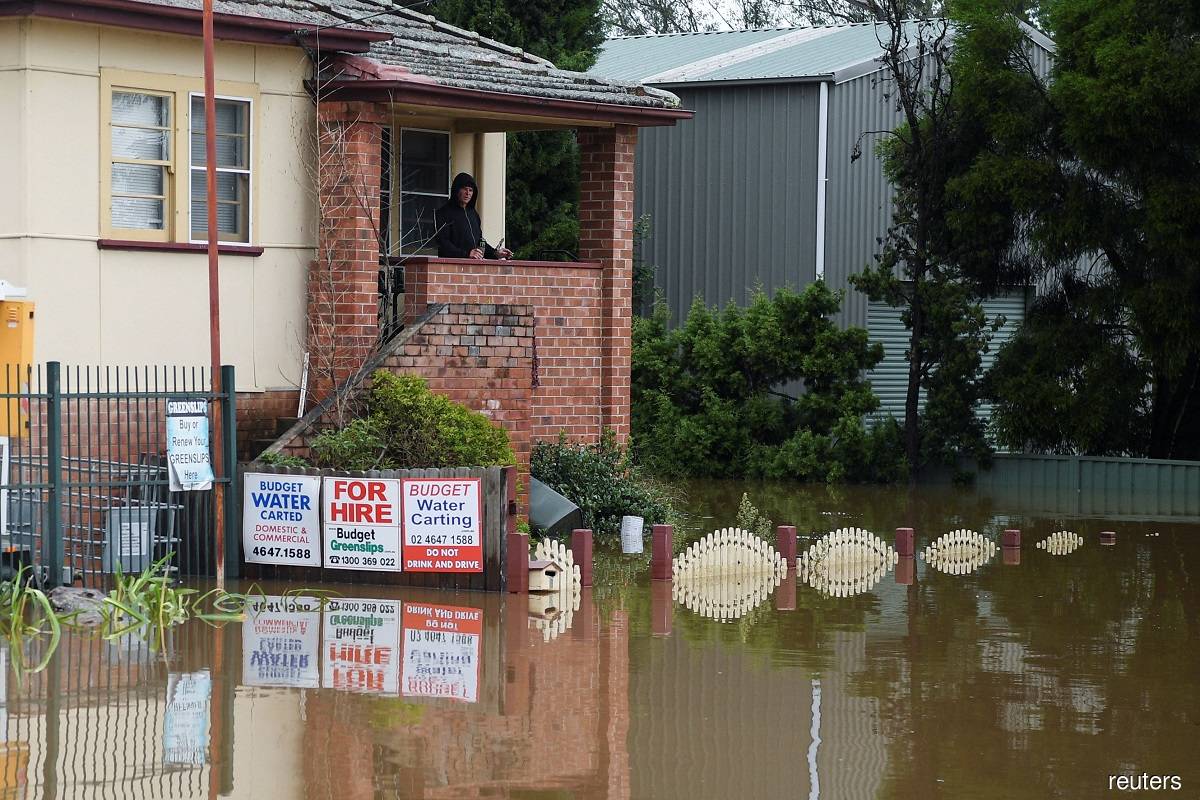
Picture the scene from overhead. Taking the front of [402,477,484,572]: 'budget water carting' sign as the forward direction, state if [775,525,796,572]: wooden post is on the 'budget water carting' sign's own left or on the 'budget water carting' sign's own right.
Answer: on the 'budget water carting' sign's own left

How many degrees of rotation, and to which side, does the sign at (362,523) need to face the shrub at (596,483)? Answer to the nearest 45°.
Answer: approximately 135° to its left

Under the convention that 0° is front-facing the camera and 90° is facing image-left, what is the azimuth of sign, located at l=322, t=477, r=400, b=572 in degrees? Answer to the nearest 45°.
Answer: approximately 0°

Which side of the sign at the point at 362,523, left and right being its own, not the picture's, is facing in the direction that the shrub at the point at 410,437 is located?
back

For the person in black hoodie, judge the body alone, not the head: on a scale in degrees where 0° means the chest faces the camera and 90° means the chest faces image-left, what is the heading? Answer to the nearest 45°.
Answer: approximately 315°

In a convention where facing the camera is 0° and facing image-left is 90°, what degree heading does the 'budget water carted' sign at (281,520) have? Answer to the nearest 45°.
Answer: approximately 0°

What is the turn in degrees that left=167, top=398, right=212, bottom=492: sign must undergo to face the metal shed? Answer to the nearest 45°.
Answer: approximately 135° to its left

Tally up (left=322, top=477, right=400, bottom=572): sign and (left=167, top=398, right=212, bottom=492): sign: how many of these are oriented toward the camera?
2

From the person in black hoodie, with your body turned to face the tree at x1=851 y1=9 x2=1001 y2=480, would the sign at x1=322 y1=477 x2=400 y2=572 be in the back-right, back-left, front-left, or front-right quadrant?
back-right
